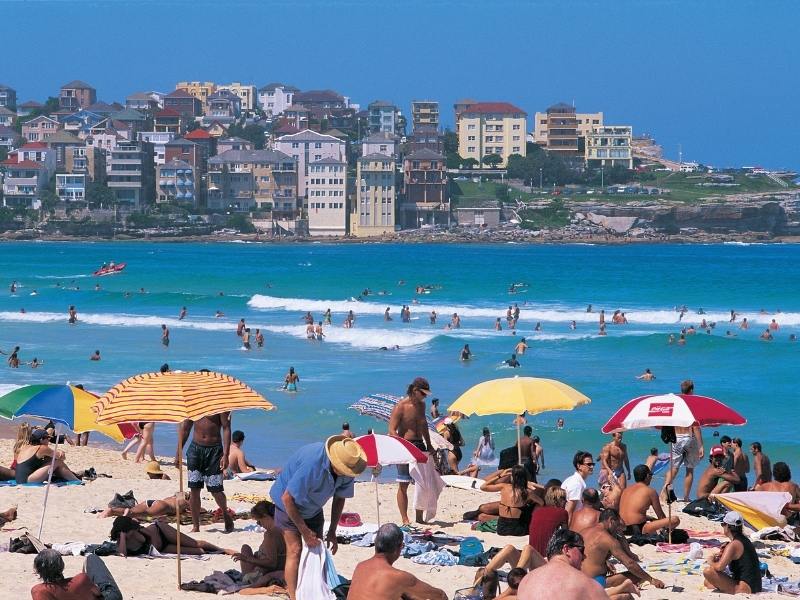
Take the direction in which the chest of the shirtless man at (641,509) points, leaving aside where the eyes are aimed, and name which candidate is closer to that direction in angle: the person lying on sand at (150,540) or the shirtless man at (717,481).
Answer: the shirtless man

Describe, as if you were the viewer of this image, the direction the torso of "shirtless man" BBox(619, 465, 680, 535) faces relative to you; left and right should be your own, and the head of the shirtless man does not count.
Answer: facing away from the viewer and to the right of the viewer

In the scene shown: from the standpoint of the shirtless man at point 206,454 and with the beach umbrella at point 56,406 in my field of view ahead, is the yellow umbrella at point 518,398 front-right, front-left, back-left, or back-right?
back-right

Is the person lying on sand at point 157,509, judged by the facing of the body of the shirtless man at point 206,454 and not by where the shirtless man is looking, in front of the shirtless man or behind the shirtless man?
behind

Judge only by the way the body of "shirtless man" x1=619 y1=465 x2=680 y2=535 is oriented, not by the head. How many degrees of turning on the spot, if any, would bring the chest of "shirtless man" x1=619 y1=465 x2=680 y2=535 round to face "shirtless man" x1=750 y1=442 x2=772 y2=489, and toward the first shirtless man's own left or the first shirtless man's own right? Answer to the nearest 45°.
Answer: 0° — they already face them
